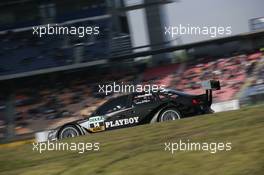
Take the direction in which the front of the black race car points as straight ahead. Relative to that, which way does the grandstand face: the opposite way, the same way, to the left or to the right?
to the left

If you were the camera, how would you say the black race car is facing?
facing to the left of the viewer

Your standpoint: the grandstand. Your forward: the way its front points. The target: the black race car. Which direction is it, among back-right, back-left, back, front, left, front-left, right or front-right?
front

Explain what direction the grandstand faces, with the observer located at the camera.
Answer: facing the viewer

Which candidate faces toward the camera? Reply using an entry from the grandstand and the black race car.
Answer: the grandstand

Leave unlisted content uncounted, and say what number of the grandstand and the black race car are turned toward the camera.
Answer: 1

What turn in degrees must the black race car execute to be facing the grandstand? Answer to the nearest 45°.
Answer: approximately 90° to its right
